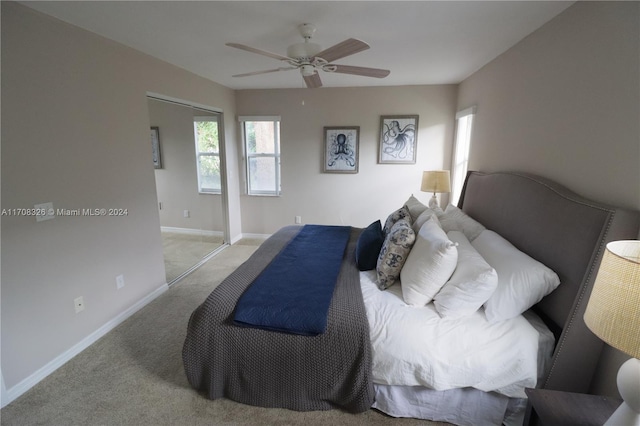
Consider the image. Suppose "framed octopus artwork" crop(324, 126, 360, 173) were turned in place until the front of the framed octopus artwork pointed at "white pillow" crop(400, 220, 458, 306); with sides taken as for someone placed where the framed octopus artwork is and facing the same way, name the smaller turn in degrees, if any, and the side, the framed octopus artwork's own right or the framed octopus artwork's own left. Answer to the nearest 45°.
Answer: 0° — it already faces it

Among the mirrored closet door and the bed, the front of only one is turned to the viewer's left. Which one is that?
the bed

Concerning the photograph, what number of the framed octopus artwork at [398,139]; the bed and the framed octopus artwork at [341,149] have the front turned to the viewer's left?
1

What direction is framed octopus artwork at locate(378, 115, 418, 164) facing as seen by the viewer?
toward the camera

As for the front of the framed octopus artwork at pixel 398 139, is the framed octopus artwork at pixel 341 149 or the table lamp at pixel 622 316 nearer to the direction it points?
the table lamp

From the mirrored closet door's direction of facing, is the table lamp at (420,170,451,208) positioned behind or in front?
in front

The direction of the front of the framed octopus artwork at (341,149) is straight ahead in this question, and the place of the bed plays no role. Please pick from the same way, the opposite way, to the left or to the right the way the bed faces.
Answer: to the right

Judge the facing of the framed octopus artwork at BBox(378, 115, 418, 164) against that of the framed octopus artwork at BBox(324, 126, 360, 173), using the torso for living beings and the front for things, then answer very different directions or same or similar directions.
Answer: same or similar directions

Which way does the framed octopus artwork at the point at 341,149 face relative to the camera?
toward the camera

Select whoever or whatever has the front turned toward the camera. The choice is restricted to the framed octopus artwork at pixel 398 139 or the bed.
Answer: the framed octopus artwork

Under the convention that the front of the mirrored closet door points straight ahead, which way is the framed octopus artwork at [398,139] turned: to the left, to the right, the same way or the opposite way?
to the right

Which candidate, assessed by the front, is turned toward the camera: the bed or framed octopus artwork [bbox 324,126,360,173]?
the framed octopus artwork

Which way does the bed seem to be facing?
to the viewer's left

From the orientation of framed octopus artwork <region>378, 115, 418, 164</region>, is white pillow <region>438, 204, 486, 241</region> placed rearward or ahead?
ahead

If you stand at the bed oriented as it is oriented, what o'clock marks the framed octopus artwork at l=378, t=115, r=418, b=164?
The framed octopus artwork is roughly at 3 o'clock from the bed.

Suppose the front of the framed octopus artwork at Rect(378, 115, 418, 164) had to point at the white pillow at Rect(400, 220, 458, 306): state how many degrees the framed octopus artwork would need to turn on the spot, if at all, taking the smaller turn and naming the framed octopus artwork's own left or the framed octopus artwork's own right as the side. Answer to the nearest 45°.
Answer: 0° — it already faces it

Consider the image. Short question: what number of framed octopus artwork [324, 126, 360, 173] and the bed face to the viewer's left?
1

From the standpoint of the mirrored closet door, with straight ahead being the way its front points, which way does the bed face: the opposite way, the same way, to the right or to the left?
the opposite way

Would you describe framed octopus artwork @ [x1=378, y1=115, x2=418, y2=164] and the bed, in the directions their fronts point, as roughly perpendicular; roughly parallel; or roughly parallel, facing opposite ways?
roughly perpendicular

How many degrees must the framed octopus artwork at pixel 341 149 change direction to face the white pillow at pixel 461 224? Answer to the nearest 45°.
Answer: approximately 45° to its left
